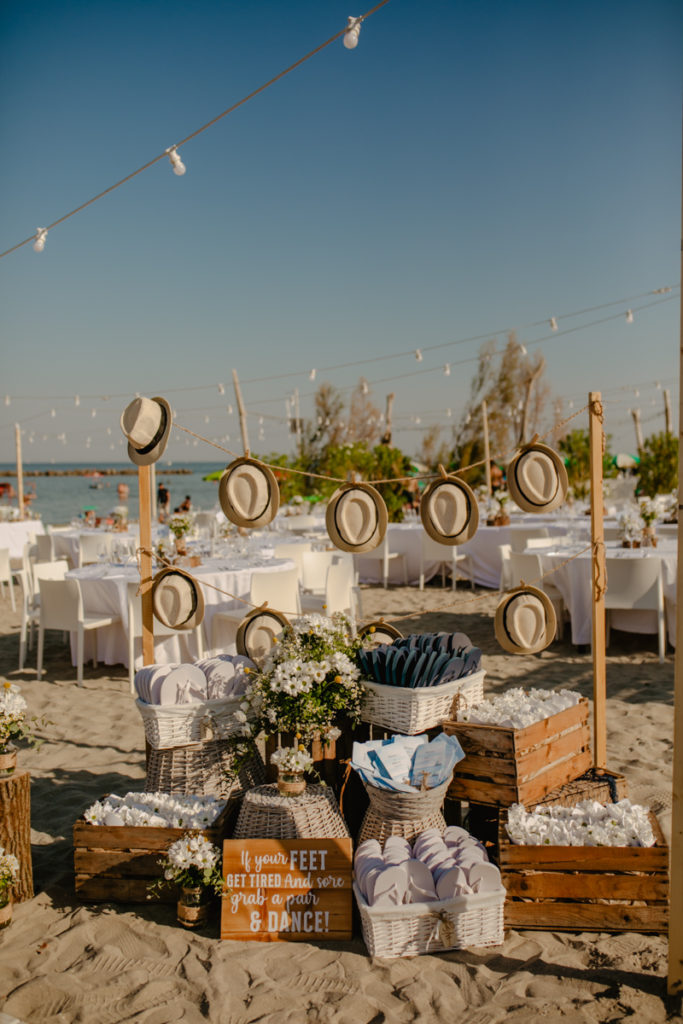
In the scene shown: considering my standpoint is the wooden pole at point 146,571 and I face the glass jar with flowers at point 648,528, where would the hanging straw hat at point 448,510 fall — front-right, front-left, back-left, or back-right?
front-right

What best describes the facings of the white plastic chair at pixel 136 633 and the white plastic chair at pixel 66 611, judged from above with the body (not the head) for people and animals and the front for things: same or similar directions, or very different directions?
same or similar directions

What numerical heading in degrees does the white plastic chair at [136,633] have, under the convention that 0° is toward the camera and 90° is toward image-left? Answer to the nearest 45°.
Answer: approximately 225°

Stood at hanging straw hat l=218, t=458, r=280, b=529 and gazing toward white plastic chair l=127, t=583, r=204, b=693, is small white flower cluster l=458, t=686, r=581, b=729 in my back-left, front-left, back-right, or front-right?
back-right

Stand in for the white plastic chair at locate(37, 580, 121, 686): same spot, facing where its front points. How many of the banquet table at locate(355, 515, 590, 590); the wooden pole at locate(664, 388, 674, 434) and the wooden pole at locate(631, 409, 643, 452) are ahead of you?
3

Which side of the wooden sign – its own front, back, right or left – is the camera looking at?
front

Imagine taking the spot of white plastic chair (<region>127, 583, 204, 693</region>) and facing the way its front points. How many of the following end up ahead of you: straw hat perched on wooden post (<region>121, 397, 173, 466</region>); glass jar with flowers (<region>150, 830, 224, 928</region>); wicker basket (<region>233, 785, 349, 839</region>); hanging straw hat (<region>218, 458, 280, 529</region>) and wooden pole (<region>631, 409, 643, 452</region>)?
1

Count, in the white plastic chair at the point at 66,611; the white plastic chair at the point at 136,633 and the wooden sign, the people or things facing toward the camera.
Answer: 1

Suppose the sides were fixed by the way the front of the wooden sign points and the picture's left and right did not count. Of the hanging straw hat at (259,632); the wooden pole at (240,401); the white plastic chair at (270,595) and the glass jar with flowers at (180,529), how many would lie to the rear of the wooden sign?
4

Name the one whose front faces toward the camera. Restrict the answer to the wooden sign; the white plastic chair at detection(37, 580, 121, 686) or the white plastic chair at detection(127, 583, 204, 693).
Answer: the wooden sign

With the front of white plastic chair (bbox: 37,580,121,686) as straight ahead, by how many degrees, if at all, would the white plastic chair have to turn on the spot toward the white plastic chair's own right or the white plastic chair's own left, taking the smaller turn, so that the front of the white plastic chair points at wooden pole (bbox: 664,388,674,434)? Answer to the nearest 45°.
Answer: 0° — it already faces it

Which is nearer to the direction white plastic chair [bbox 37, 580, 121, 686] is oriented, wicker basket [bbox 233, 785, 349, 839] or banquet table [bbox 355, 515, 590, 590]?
the banquet table

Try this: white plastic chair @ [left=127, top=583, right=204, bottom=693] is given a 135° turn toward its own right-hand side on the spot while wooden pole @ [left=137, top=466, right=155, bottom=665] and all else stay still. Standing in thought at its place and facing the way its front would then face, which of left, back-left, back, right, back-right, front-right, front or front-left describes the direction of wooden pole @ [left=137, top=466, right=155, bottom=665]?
front

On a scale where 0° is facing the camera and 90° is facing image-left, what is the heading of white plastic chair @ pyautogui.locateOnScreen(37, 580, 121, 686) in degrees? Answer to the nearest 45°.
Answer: approximately 225°

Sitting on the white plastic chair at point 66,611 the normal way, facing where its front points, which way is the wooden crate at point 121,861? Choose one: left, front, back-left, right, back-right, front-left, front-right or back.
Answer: back-right

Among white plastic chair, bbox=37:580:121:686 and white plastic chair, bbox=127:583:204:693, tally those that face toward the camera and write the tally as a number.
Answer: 0

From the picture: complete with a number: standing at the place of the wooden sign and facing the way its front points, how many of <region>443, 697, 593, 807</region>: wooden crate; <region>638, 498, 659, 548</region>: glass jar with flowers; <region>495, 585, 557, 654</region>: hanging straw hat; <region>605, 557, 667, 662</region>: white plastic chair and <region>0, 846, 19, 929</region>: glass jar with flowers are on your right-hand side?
1
